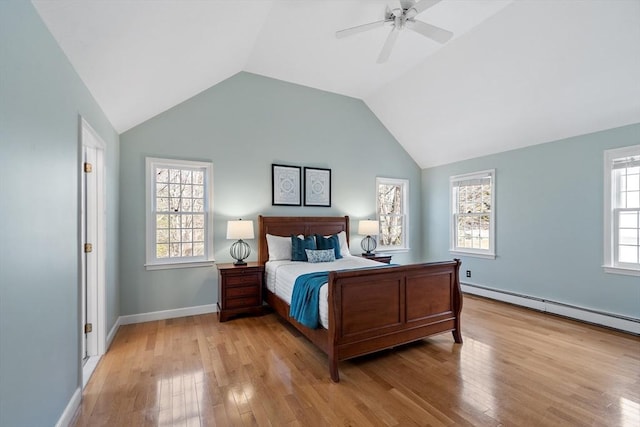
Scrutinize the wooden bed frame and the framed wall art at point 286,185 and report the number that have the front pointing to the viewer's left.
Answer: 0

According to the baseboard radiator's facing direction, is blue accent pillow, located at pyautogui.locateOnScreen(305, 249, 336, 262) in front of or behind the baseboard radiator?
in front

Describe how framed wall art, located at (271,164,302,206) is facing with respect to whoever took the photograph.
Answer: facing the viewer and to the right of the viewer

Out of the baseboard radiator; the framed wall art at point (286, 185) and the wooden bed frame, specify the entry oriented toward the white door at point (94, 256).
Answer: the baseboard radiator

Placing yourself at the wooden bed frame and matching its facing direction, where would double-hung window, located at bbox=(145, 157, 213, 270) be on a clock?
The double-hung window is roughly at 5 o'clock from the wooden bed frame.

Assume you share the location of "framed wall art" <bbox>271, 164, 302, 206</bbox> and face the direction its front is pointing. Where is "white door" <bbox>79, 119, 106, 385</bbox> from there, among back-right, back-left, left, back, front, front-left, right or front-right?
right

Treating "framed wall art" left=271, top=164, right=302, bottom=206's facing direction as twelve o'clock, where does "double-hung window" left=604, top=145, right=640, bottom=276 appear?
The double-hung window is roughly at 11 o'clock from the framed wall art.

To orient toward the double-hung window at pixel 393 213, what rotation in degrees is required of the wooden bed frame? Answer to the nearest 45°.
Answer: approximately 135° to its left

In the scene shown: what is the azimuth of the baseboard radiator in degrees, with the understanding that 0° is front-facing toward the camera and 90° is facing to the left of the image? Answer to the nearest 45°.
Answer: approximately 45°

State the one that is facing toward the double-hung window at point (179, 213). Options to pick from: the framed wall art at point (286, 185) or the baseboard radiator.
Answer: the baseboard radiator
